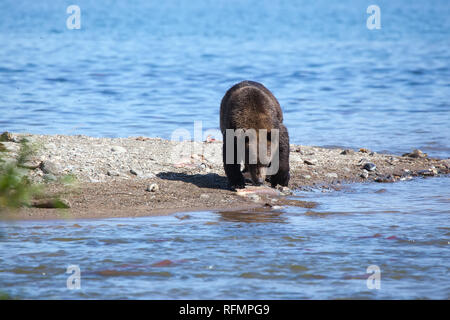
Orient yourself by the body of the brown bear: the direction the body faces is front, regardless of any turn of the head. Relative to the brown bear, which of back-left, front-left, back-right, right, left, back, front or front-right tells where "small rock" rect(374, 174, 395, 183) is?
back-left

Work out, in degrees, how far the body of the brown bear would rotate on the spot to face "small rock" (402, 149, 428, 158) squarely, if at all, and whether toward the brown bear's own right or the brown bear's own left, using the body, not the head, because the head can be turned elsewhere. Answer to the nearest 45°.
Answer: approximately 135° to the brown bear's own left

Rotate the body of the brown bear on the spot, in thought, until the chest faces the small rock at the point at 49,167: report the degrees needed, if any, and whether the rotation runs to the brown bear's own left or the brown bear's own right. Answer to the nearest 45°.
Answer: approximately 90° to the brown bear's own right

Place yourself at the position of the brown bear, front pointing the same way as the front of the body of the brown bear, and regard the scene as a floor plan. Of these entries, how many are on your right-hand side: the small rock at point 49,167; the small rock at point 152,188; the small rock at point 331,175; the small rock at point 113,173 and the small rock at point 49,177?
4

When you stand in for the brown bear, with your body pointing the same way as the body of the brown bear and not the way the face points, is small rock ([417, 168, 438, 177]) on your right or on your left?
on your left

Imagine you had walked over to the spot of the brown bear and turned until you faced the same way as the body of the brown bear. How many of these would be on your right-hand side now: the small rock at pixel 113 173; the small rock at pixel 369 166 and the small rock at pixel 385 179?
1

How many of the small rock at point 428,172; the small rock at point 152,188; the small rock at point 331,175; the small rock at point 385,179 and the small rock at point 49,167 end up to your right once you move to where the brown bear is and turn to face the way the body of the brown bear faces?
2

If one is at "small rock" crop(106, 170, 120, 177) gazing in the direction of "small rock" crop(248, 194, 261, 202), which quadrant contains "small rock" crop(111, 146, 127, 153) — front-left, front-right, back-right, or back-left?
back-left

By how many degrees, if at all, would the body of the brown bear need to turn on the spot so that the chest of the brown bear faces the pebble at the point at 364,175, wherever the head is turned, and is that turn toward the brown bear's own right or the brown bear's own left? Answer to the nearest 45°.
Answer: approximately 135° to the brown bear's own left

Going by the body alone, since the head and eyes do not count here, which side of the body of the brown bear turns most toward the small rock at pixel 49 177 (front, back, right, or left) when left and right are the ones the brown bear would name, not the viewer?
right

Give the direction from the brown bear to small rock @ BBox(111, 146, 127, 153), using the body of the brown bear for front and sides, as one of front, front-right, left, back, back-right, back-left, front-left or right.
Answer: back-right

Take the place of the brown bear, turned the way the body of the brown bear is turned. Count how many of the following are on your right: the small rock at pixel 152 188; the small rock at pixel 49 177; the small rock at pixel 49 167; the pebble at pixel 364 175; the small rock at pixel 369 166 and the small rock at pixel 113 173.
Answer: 4

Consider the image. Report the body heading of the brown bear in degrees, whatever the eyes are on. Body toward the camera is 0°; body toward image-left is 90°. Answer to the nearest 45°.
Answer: approximately 0°

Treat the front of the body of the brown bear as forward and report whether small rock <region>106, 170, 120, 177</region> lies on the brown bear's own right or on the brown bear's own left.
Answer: on the brown bear's own right
